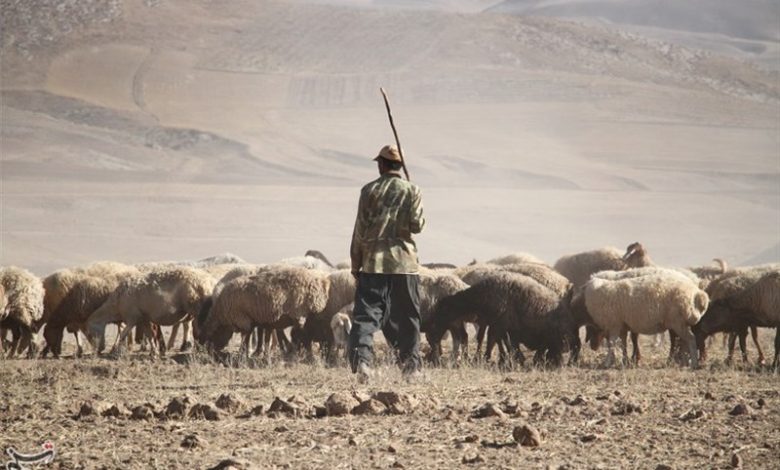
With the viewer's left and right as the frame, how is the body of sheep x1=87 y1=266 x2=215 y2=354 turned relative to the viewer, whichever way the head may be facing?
facing to the left of the viewer

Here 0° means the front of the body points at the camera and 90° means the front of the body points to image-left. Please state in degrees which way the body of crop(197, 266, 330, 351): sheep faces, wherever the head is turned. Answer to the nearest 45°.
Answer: approximately 90°

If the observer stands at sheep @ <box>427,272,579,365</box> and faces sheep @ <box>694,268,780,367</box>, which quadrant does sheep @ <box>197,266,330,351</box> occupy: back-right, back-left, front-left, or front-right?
back-left

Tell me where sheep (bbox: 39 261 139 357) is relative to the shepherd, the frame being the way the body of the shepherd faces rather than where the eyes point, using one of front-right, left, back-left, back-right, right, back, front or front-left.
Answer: front-left

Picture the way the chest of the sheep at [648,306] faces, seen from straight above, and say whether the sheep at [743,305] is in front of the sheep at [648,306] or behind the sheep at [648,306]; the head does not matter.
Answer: behind

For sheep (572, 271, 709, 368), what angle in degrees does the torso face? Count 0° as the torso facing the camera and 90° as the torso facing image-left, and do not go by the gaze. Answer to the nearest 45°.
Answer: approximately 90°

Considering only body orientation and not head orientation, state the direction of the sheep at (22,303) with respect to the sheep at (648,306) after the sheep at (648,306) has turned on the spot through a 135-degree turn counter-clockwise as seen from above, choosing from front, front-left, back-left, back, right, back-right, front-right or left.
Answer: back-right

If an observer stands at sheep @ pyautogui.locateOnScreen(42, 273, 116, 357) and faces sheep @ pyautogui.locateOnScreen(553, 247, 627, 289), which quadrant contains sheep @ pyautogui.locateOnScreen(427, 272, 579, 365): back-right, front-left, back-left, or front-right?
front-right

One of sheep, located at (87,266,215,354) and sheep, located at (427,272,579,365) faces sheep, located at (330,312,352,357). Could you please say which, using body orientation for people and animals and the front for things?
sheep, located at (427,272,579,365)

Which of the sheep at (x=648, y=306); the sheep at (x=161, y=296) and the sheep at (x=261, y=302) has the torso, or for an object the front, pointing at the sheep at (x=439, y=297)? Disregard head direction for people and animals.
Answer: the sheep at (x=648, y=306)

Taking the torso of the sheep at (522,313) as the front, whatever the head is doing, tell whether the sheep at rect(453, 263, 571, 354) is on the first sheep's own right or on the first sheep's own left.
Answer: on the first sheep's own right

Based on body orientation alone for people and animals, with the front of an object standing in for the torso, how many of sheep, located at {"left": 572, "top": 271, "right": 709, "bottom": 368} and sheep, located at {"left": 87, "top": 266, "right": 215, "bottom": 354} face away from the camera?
0

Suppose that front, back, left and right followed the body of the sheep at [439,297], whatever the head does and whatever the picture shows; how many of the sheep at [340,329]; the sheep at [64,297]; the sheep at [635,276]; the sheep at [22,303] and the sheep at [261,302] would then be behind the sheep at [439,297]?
1

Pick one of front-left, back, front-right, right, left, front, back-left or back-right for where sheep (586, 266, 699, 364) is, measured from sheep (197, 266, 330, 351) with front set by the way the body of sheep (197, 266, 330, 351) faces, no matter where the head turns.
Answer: back

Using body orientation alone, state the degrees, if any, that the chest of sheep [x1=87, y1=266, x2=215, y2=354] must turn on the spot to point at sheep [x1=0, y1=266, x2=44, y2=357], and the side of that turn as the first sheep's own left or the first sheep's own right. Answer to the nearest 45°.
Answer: approximately 45° to the first sheep's own right

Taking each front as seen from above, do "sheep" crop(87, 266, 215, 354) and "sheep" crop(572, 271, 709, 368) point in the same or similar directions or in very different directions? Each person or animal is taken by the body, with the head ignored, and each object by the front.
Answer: same or similar directions

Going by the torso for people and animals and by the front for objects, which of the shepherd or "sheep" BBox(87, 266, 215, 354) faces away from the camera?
the shepherd
